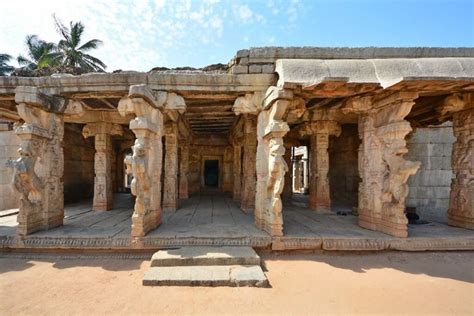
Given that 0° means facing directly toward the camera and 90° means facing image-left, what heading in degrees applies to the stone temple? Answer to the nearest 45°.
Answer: approximately 0°

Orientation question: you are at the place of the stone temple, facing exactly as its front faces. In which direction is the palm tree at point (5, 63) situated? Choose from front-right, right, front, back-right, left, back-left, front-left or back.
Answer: back-right

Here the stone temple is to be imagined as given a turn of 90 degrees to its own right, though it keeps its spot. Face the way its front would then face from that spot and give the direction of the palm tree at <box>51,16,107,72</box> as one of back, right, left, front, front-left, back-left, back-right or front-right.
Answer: front-right

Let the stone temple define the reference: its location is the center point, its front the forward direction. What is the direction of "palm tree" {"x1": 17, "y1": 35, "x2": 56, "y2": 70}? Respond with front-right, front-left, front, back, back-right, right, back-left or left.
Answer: back-right
